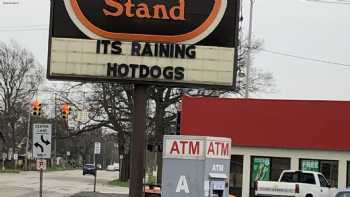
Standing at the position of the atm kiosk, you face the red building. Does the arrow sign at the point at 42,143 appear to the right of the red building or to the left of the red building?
left

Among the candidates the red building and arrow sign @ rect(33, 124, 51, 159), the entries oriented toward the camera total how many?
2

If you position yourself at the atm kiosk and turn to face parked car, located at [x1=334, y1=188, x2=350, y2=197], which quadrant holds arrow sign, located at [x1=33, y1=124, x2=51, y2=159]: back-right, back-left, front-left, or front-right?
back-left

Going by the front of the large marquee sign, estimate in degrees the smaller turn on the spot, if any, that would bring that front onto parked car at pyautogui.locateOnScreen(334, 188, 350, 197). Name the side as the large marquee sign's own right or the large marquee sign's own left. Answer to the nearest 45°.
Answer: approximately 45° to the large marquee sign's own left

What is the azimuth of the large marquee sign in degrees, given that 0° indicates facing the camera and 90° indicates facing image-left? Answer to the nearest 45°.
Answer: approximately 0°
